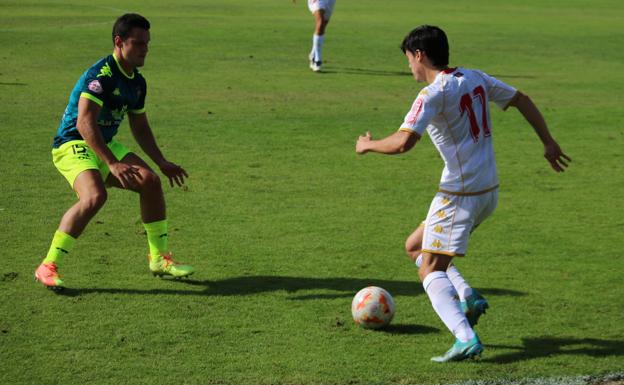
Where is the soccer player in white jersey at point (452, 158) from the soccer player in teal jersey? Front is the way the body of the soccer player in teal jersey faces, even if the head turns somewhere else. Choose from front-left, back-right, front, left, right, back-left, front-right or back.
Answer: front

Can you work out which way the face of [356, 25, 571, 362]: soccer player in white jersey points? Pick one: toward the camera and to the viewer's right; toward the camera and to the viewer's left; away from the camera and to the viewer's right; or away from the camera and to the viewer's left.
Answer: away from the camera and to the viewer's left

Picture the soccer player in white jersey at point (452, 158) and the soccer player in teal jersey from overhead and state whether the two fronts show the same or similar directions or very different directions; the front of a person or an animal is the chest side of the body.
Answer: very different directions

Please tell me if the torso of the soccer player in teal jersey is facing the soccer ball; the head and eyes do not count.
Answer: yes

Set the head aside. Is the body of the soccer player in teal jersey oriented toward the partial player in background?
no

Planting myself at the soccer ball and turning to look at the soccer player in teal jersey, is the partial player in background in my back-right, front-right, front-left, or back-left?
front-right

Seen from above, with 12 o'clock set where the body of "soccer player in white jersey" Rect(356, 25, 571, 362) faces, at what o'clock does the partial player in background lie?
The partial player in background is roughly at 1 o'clock from the soccer player in white jersey.

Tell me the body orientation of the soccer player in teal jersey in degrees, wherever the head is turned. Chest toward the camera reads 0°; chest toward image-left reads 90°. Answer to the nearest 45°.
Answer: approximately 315°

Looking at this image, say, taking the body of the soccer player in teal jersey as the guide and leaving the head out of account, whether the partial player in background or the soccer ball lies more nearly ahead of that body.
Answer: the soccer ball

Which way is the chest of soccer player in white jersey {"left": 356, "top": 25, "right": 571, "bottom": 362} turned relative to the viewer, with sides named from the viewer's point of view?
facing away from the viewer and to the left of the viewer

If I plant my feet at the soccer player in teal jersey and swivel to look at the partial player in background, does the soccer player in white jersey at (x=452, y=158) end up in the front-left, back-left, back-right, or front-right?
back-right
